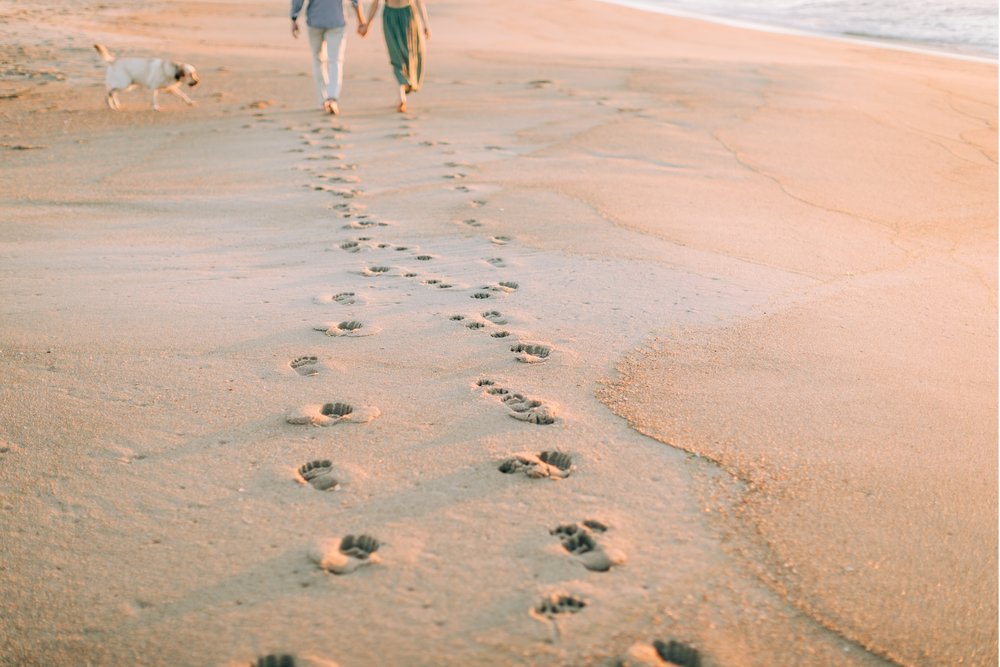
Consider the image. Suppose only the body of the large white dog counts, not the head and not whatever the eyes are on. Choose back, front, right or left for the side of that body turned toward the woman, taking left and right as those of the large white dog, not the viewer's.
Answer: front

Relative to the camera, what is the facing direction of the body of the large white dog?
to the viewer's right

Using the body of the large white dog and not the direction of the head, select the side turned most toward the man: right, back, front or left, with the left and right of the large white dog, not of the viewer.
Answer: front
